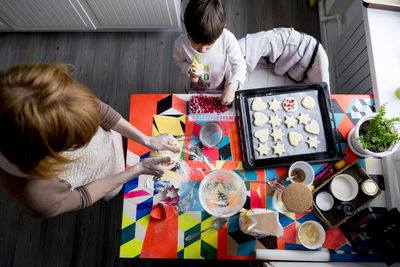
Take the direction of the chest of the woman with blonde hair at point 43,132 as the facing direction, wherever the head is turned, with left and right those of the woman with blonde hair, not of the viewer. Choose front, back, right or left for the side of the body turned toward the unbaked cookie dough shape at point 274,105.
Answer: front

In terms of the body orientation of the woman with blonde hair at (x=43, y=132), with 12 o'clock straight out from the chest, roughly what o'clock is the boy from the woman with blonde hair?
The boy is roughly at 11 o'clock from the woman with blonde hair.

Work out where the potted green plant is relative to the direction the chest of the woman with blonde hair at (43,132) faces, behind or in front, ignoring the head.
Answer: in front

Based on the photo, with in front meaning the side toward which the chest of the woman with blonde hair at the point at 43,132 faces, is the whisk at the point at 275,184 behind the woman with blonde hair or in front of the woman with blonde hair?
in front

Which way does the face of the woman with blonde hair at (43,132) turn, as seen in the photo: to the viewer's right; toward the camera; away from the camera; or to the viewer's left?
to the viewer's right

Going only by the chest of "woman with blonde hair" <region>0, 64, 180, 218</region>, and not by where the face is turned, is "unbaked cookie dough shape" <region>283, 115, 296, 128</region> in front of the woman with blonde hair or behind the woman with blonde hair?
in front

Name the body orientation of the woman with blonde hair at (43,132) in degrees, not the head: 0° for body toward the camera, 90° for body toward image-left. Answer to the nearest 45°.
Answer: approximately 270°

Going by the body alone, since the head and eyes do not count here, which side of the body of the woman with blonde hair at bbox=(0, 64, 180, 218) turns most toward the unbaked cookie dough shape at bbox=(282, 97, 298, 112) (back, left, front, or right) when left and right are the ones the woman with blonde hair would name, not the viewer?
front
